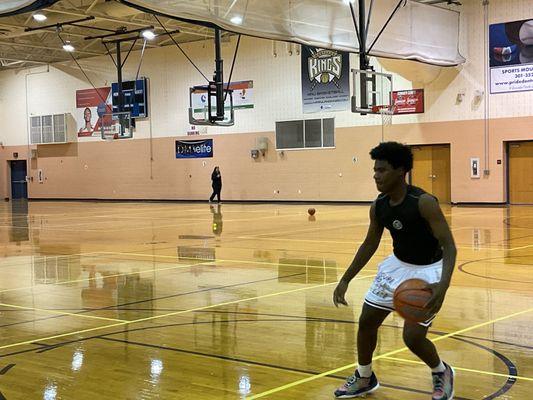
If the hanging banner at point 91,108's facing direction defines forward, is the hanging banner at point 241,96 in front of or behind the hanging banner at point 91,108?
in front

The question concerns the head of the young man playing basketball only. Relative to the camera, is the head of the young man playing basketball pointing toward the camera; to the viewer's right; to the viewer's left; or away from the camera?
to the viewer's left

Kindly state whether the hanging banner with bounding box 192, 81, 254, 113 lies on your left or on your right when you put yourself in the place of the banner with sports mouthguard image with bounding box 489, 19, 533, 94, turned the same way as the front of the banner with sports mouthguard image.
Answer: on your right

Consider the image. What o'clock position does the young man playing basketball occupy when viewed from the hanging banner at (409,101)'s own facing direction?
The young man playing basketball is roughly at 12 o'clock from the hanging banner.

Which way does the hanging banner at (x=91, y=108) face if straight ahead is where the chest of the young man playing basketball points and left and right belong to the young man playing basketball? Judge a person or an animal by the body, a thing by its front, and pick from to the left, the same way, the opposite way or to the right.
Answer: to the left

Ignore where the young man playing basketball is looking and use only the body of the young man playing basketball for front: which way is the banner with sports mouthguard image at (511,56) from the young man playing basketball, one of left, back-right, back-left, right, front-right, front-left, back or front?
back-right

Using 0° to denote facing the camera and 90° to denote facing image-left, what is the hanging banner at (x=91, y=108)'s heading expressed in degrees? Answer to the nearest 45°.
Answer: approximately 0°

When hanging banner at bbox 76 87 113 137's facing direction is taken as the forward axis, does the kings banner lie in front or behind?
in front

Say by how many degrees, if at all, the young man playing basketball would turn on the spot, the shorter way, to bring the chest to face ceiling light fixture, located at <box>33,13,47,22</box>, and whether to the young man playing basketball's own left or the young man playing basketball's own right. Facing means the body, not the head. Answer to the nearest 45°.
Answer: approximately 90° to the young man playing basketball's own right
